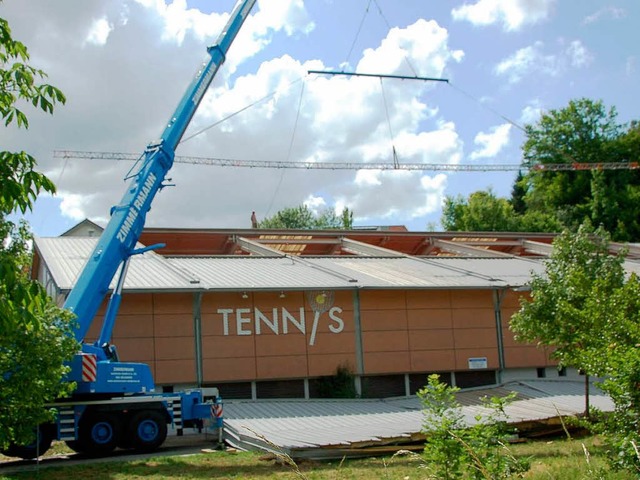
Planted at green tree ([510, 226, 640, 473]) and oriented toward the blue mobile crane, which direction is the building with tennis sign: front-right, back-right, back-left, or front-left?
front-right

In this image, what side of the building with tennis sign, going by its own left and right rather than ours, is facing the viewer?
front

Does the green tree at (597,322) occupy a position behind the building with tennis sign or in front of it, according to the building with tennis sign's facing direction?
in front

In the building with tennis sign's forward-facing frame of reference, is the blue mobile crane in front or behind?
in front

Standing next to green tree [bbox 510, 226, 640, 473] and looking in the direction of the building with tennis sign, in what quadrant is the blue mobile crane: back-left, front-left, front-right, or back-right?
front-left
